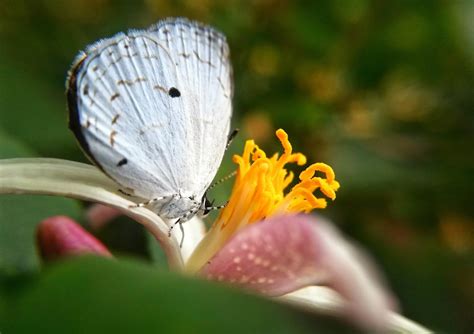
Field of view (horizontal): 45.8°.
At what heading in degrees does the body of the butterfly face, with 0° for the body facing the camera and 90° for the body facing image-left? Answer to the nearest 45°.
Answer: approximately 270°

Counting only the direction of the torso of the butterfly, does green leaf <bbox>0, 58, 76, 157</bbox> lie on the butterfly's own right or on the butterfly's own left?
on the butterfly's own left
